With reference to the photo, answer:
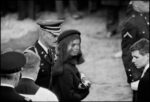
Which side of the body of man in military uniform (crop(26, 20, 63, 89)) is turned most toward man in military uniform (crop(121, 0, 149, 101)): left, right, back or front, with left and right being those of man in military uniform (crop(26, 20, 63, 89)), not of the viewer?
left

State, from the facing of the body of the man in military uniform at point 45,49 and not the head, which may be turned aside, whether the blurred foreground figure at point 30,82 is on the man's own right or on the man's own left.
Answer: on the man's own right

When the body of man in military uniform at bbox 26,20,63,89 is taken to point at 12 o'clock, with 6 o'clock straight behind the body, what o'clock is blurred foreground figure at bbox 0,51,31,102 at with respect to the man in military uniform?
The blurred foreground figure is roughly at 2 o'clock from the man in military uniform.

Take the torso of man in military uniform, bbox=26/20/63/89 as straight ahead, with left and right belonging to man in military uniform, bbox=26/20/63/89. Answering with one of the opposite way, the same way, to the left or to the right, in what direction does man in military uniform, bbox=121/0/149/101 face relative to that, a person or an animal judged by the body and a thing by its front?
the same way

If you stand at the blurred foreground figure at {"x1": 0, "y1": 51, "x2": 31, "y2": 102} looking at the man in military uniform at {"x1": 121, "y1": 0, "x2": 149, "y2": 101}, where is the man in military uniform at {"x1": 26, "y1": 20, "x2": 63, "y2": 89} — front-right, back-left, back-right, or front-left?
front-left

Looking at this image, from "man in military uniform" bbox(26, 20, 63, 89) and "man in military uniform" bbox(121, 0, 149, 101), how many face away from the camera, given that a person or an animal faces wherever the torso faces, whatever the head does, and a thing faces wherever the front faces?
0

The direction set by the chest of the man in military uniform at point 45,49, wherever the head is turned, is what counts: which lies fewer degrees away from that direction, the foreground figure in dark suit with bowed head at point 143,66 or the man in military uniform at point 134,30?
the foreground figure in dark suit with bowed head
